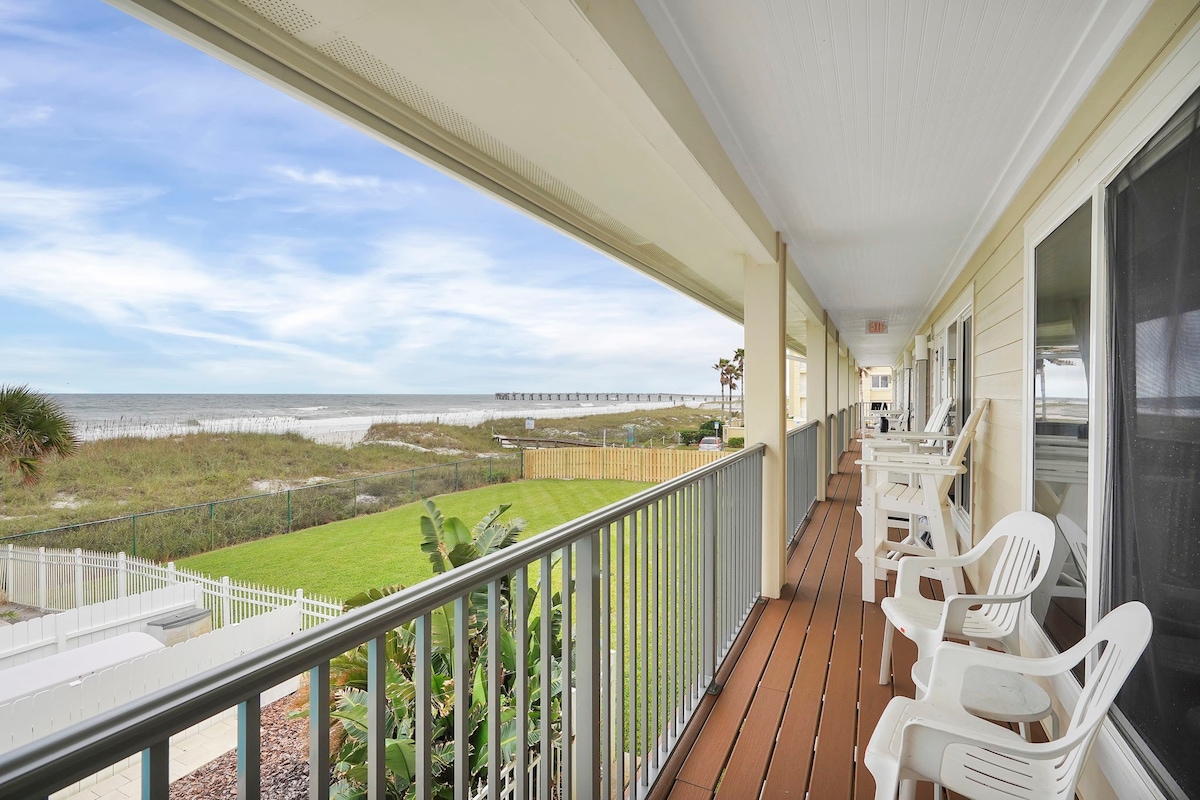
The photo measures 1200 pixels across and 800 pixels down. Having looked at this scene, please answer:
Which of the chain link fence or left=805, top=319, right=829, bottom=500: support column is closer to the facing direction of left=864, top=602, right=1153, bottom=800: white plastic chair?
the chain link fence

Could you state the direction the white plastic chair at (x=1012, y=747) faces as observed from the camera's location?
facing to the left of the viewer

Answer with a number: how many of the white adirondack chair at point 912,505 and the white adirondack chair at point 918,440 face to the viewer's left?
2

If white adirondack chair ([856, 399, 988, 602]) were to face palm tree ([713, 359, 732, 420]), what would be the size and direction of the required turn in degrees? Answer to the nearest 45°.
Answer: approximately 90° to its right

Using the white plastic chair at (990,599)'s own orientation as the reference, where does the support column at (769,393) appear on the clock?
The support column is roughly at 3 o'clock from the white plastic chair.

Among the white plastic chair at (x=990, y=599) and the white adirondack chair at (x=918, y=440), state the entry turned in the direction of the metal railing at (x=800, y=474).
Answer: the white adirondack chair

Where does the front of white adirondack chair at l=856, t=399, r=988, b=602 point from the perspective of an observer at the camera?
facing to the left of the viewer

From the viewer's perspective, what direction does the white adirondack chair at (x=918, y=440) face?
to the viewer's left

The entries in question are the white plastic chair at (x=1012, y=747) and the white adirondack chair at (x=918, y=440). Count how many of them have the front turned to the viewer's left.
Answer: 2

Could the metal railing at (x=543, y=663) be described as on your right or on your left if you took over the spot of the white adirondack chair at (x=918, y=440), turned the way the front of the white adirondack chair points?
on your left

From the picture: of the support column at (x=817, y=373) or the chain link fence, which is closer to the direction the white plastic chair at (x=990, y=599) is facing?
the chain link fence

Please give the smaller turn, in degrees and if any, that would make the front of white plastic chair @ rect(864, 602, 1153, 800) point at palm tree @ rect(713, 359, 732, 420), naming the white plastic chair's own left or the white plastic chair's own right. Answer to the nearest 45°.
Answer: approximately 45° to the white plastic chair's own right

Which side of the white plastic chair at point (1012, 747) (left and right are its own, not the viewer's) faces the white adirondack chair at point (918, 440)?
right

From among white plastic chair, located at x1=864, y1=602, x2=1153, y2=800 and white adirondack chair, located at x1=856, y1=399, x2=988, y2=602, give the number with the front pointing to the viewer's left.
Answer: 2

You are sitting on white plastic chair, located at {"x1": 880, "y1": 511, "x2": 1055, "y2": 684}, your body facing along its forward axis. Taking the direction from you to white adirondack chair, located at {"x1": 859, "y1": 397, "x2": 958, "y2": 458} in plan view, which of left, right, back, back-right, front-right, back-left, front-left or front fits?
back-right

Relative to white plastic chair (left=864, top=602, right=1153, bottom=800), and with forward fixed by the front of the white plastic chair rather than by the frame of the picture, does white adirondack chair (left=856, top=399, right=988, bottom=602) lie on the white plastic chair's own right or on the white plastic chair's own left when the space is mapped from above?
on the white plastic chair's own right
